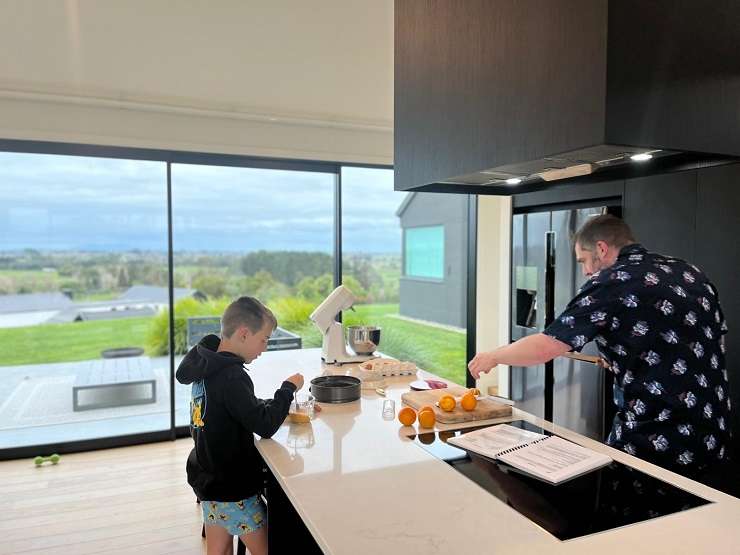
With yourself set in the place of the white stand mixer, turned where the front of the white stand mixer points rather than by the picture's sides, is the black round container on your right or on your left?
on your right

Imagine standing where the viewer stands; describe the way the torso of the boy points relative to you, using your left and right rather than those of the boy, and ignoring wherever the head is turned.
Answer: facing away from the viewer and to the right of the viewer

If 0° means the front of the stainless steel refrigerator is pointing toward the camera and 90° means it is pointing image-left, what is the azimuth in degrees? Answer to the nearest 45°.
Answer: approximately 45°

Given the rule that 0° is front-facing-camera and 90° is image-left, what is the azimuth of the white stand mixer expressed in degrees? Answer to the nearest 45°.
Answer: approximately 270°

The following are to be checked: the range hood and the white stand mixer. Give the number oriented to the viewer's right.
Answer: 1

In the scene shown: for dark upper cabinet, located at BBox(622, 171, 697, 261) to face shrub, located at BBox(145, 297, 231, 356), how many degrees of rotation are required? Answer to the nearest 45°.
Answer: approximately 45° to its right

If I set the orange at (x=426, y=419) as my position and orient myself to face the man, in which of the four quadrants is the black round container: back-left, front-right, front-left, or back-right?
back-left

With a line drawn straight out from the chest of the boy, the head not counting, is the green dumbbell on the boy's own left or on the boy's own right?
on the boy's own left

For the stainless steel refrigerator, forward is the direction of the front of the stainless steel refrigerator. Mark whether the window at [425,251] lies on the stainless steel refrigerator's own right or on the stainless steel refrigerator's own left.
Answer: on the stainless steel refrigerator's own right

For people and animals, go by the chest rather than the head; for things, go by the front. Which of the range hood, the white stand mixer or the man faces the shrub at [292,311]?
the man
